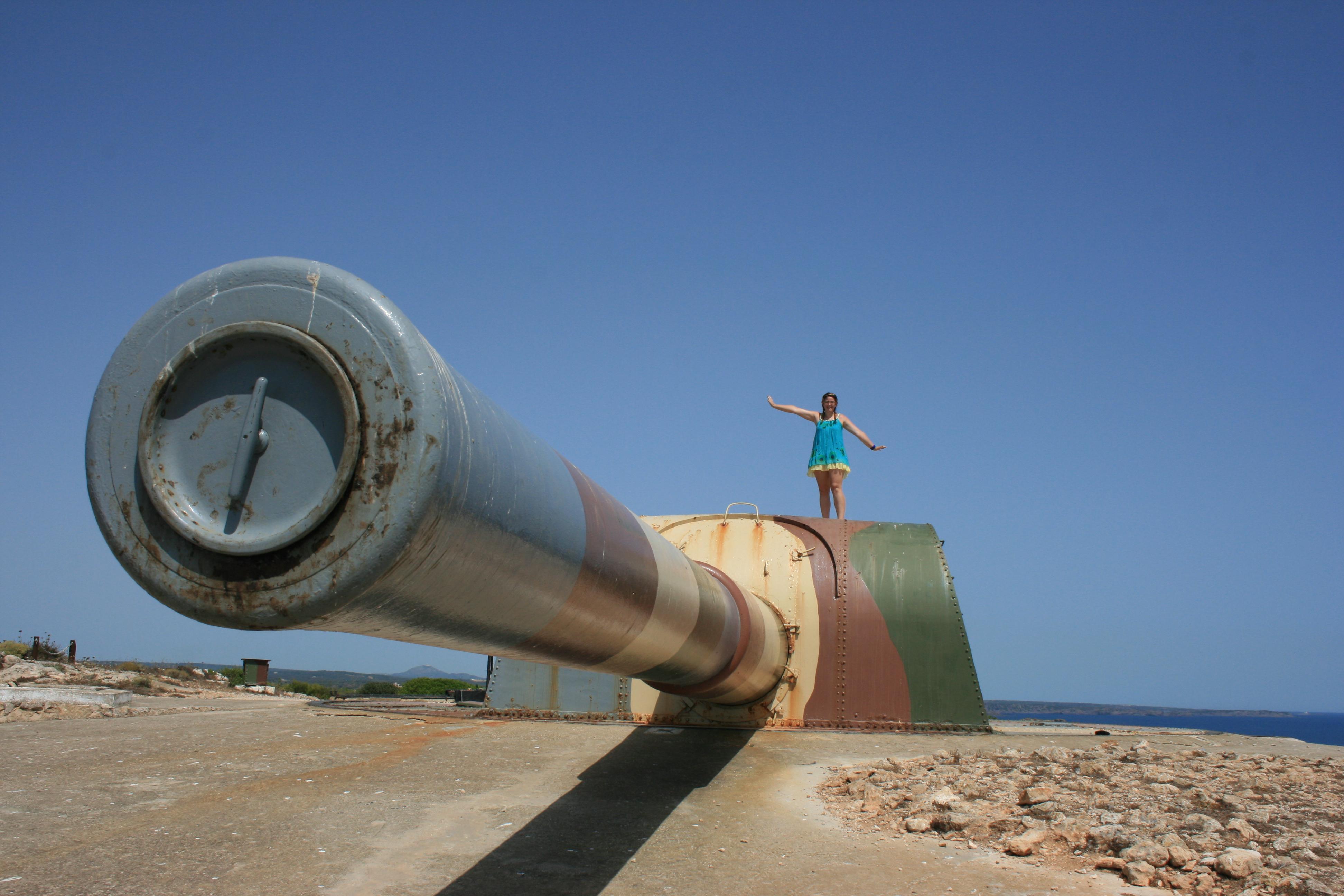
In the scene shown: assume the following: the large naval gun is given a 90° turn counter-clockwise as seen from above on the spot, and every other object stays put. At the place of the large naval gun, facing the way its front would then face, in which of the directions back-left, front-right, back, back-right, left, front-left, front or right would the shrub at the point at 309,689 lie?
back-left

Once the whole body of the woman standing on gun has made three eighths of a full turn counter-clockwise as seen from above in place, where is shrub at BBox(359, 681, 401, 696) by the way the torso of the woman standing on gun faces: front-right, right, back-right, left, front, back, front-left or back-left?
left

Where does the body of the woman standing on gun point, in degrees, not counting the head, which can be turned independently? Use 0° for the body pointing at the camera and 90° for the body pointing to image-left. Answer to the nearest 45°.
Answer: approximately 0°

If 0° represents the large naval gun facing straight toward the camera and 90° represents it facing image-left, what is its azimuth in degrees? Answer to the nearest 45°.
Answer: approximately 45°

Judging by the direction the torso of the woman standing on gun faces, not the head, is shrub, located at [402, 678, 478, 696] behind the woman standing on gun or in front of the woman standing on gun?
behind

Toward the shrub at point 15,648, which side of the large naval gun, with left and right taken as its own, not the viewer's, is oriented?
right

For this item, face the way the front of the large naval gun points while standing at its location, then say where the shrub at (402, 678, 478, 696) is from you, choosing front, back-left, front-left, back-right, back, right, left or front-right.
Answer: back-right

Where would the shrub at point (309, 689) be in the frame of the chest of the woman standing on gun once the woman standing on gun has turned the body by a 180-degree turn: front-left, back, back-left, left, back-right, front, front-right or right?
front-left

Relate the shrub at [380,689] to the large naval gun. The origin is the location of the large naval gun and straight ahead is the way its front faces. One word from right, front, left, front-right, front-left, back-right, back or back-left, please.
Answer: back-right
